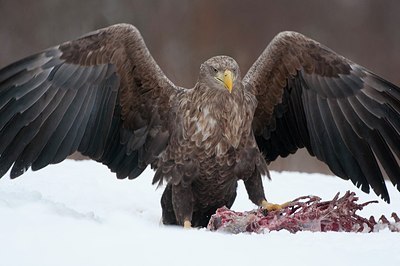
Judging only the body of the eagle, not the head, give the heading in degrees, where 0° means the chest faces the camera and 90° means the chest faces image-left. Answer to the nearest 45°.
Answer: approximately 0°
